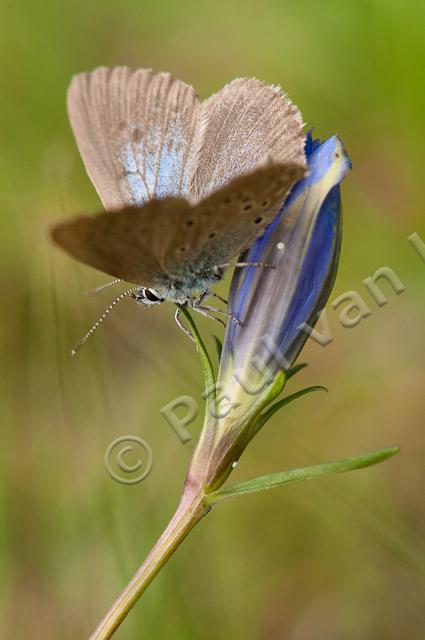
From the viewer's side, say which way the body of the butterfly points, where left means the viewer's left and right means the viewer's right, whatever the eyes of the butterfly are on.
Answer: facing to the left of the viewer
